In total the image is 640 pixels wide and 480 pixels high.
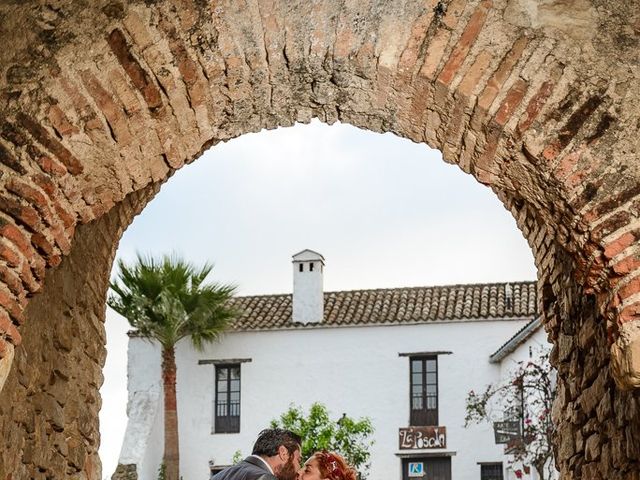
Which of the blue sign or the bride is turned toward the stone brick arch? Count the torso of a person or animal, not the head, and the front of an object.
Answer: the blue sign

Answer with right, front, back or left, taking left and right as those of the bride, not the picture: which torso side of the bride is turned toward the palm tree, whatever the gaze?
right

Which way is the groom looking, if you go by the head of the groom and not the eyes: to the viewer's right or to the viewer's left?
to the viewer's right

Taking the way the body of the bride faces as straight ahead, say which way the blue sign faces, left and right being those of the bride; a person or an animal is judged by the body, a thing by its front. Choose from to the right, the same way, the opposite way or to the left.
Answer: to the left

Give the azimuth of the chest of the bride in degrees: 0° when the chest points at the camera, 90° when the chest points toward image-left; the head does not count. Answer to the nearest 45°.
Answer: approximately 90°

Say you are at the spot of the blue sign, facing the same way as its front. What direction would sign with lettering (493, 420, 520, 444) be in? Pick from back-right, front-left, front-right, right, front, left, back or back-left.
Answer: front-left

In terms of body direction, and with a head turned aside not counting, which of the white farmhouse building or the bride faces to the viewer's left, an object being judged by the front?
the bride

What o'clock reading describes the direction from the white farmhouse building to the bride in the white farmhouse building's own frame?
The bride is roughly at 12 o'clock from the white farmhouse building.

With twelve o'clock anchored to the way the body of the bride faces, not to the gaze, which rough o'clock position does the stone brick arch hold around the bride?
The stone brick arch is roughly at 9 o'clock from the bride.

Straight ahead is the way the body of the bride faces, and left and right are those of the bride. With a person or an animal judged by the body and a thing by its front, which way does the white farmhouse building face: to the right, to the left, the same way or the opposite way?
to the left

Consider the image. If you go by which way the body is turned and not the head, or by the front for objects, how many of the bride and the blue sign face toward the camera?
1

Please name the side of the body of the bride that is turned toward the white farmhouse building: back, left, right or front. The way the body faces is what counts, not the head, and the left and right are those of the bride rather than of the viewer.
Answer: right

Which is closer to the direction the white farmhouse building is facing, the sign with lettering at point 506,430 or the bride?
the bride

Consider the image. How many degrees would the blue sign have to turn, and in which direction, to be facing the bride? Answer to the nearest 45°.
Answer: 0° — it already faces them

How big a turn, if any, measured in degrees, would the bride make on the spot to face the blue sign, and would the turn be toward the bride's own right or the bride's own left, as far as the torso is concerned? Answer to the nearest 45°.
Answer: approximately 90° to the bride's own right
